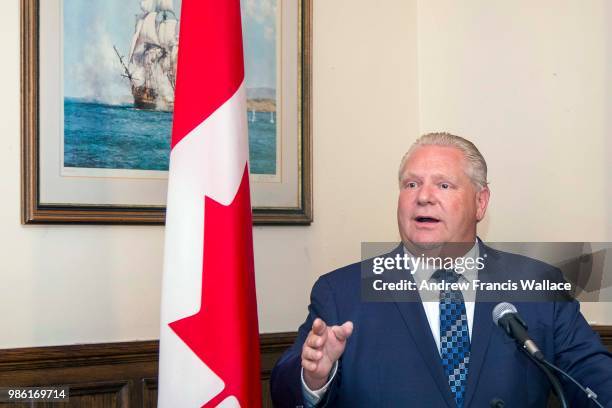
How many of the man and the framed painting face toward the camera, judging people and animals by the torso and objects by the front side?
2

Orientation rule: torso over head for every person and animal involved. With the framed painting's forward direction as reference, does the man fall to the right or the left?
on its left

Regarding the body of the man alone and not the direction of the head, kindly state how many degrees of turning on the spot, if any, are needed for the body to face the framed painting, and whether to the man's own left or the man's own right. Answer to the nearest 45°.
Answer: approximately 90° to the man's own right

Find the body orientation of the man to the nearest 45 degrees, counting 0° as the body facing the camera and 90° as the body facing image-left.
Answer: approximately 0°

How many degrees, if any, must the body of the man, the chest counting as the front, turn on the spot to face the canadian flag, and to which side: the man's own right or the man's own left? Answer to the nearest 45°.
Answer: approximately 90° to the man's own right

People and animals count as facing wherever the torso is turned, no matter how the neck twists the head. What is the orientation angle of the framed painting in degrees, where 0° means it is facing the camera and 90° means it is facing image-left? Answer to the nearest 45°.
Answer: approximately 0°
